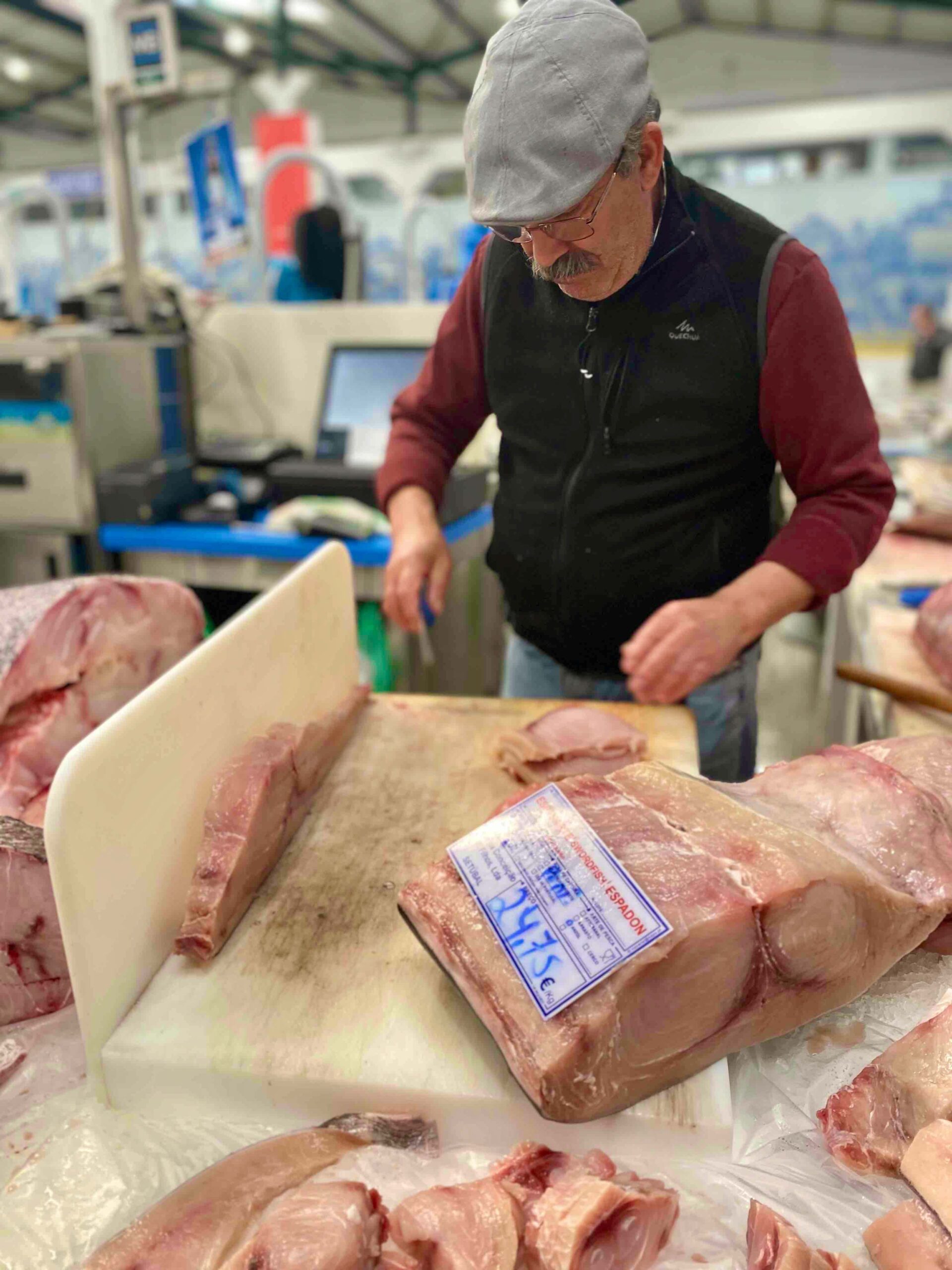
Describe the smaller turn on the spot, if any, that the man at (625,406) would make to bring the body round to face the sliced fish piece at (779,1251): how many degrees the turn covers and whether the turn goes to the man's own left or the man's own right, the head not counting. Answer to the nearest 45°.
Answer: approximately 45° to the man's own left

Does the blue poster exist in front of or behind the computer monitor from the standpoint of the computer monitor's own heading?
behind

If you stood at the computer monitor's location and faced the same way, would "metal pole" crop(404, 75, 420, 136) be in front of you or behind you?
behind

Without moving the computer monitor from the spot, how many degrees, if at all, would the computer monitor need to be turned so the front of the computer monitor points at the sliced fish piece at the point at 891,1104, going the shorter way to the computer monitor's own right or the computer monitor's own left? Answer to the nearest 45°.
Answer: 0° — it already faces it

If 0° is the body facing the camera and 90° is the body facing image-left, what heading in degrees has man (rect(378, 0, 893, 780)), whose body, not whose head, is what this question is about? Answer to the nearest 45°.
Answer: approximately 45°

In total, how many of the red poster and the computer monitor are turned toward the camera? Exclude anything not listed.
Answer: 2

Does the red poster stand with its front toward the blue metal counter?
yes

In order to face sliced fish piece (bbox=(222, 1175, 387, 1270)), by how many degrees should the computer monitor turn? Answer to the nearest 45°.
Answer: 0° — it already faces it

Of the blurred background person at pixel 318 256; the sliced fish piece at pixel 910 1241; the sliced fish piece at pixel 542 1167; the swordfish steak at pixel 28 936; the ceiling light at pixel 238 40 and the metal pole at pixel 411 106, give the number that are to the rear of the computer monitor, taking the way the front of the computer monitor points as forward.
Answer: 3
